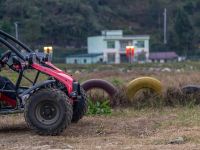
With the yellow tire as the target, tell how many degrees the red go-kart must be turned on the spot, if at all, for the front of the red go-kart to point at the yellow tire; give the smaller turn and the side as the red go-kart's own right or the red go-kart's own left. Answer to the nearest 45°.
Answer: approximately 45° to the red go-kart's own left

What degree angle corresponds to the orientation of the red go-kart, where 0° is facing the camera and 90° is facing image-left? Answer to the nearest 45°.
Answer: approximately 270°
